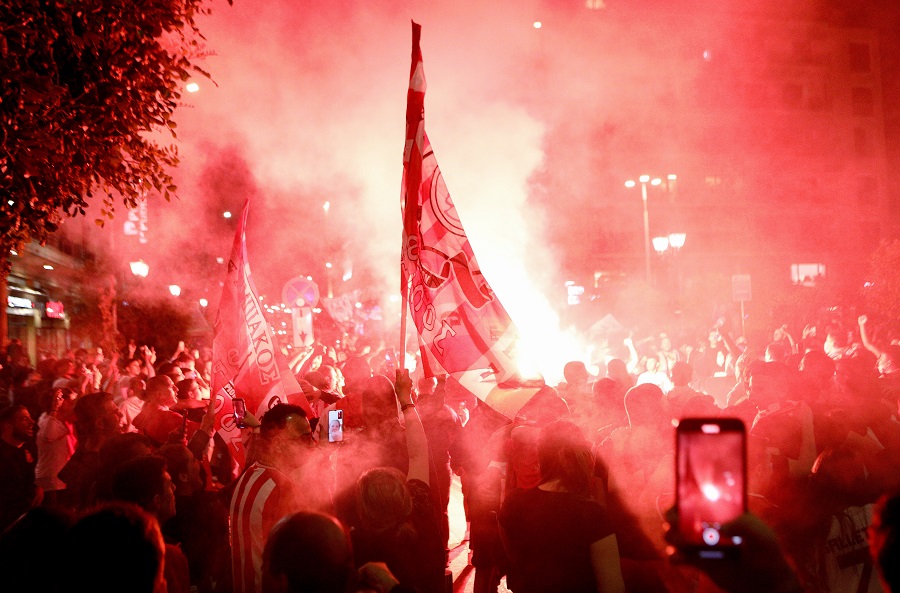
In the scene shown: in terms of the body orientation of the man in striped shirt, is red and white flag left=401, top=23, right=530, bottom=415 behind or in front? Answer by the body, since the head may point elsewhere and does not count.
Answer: in front

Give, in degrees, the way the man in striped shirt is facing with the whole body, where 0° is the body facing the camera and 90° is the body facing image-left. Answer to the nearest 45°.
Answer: approximately 270°
